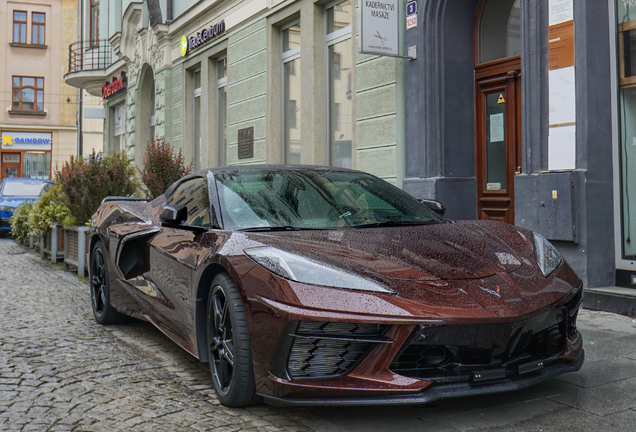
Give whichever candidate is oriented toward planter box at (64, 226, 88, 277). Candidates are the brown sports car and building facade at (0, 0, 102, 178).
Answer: the building facade

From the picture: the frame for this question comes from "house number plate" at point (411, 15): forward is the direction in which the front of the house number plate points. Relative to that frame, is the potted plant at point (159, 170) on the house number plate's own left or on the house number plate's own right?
on the house number plate's own right

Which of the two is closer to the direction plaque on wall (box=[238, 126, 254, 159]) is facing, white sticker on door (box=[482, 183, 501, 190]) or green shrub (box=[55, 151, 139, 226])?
the green shrub

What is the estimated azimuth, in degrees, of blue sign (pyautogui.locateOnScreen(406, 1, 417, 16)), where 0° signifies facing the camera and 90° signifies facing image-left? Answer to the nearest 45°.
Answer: approximately 45°

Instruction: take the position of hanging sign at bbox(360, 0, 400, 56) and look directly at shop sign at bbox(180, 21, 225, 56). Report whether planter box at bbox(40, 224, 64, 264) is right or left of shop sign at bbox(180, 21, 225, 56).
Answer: left

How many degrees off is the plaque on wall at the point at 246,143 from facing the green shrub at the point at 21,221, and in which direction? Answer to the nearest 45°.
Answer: approximately 45° to its right

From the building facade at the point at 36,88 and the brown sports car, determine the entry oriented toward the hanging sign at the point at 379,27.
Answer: the building facade
